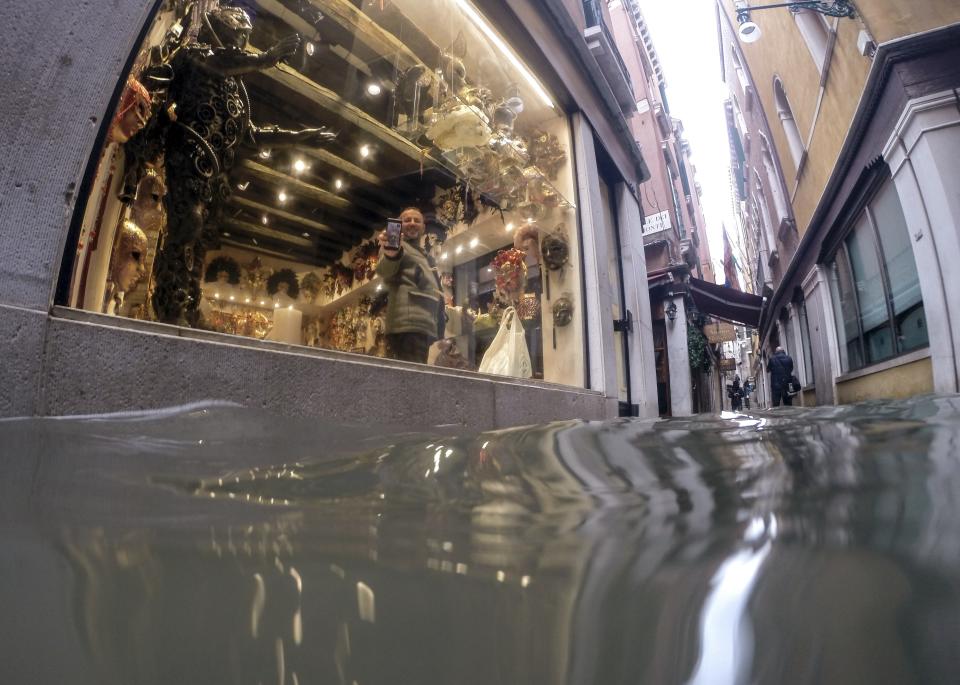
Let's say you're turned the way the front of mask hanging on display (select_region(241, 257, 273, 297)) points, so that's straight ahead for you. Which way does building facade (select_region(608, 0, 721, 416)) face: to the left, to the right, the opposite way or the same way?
the same way

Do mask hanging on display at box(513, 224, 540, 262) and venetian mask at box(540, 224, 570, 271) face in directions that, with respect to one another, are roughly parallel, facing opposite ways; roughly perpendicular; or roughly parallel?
roughly parallel

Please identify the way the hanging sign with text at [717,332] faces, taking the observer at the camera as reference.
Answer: facing the viewer

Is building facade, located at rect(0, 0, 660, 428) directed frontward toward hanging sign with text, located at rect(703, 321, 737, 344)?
no

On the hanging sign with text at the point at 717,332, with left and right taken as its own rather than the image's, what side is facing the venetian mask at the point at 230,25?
front

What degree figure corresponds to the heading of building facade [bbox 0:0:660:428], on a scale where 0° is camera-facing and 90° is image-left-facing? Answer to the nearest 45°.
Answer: approximately 315°

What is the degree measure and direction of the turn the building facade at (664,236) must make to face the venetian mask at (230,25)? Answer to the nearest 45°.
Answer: approximately 45° to its right

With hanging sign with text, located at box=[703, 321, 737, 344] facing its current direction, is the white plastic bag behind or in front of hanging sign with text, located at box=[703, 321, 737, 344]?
in front

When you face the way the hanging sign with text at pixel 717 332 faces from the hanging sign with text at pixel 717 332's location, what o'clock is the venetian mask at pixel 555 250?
The venetian mask is roughly at 12 o'clock from the hanging sign with text.

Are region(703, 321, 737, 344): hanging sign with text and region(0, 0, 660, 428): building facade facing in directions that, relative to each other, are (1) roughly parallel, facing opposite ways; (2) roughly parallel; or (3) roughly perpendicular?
roughly perpendicular

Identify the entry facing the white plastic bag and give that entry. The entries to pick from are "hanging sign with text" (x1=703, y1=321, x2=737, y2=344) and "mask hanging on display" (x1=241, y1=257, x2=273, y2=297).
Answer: the hanging sign with text

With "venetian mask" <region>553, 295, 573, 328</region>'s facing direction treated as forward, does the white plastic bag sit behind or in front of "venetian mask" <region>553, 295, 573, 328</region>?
in front

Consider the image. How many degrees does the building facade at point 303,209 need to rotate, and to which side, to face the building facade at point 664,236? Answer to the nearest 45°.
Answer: approximately 90° to its left
